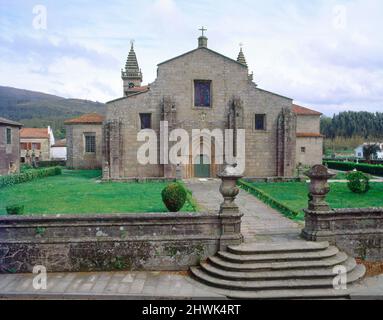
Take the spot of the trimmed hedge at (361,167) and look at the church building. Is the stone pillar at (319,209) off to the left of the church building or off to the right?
left

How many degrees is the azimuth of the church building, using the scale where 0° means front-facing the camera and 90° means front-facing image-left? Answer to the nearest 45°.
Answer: approximately 0°

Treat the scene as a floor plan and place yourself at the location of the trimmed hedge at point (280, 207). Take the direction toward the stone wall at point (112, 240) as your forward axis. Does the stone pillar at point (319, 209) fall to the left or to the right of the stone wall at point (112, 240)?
left

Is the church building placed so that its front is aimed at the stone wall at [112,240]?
yes

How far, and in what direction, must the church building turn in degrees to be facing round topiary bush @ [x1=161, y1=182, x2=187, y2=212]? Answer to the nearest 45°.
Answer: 0° — it already faces it

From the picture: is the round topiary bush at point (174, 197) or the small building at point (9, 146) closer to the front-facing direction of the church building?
the round topiary bush

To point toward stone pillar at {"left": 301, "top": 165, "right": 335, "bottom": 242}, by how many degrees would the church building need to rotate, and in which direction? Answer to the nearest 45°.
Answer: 0° — it already faces it

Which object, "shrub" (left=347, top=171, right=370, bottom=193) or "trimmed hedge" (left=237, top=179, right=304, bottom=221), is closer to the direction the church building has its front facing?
the trimmed hedge

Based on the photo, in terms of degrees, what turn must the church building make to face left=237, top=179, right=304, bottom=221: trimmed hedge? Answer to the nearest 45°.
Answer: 0° — it already faces it

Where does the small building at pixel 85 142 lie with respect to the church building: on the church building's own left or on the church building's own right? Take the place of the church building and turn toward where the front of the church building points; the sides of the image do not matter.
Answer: on the church building's own right

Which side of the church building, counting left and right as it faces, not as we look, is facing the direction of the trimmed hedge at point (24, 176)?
right

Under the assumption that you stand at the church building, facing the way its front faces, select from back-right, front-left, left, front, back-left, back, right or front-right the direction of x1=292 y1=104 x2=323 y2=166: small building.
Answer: back-left

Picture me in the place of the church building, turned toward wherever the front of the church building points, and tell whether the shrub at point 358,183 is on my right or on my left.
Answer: on my left
